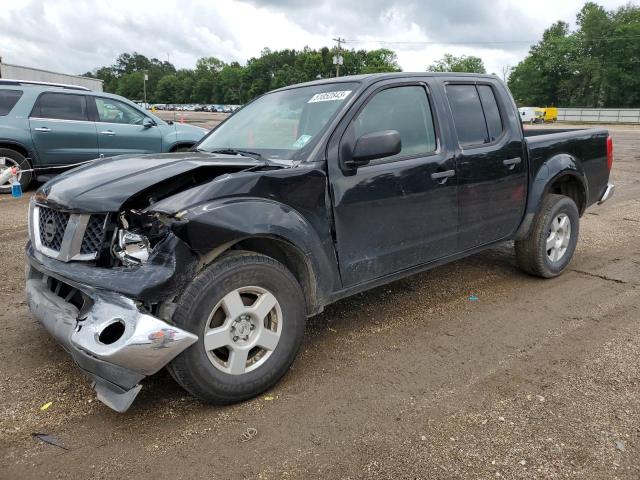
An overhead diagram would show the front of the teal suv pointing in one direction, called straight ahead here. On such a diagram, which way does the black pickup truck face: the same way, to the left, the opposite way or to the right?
the opposite way

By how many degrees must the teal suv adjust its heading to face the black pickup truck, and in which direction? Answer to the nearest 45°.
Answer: approximately 90° to its right

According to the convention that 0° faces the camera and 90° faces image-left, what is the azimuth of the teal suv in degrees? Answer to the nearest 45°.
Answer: approximately 270°

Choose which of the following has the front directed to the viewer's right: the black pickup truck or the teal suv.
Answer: the teal suv

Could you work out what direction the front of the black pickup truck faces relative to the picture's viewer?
facing the viewer and to the left of the viewer

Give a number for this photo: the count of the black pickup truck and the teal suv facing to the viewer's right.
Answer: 1

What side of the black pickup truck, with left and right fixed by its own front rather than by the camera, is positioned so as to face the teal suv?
right
